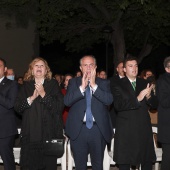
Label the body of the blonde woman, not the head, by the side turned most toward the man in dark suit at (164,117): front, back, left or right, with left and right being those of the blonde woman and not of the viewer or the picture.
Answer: left

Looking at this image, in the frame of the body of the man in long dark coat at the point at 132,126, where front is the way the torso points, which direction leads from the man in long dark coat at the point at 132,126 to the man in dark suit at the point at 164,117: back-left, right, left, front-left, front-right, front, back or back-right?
left

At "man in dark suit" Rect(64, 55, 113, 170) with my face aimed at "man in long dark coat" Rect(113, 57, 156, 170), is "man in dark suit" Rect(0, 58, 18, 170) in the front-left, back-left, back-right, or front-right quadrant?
back-left

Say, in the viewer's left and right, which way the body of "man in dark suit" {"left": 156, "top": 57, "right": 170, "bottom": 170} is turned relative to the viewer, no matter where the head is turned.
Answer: facing the viewer

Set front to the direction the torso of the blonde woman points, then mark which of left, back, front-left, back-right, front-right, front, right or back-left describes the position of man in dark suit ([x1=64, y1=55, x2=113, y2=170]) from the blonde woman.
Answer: left

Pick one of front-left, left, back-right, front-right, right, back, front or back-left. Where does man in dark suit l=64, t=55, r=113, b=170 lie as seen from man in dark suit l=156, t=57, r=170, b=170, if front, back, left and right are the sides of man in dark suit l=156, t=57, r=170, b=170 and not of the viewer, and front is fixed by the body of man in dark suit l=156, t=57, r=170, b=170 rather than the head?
front-right

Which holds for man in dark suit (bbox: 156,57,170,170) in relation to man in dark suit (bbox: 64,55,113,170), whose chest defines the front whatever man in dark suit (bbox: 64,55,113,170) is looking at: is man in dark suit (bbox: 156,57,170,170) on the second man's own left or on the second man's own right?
on the second man's own left

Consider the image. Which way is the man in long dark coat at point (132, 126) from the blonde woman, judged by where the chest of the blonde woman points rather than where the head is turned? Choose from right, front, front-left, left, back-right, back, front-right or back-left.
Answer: left

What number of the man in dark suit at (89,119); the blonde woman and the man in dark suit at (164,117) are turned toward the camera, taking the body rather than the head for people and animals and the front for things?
3

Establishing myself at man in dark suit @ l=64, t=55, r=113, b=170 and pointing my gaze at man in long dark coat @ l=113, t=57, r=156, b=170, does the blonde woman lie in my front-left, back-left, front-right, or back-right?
back-left

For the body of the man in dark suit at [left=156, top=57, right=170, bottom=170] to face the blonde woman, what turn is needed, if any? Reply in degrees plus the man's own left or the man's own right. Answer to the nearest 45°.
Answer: approximately 45° to the man's own right

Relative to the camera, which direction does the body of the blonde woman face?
toward the camera

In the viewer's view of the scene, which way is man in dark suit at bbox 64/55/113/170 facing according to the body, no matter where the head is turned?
toward the camera

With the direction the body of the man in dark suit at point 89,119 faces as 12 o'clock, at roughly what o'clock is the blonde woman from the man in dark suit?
The blonde woman is roughly at 3 o'clock from the man in dark suit.

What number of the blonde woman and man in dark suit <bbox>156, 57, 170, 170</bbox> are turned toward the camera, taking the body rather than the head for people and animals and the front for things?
2
